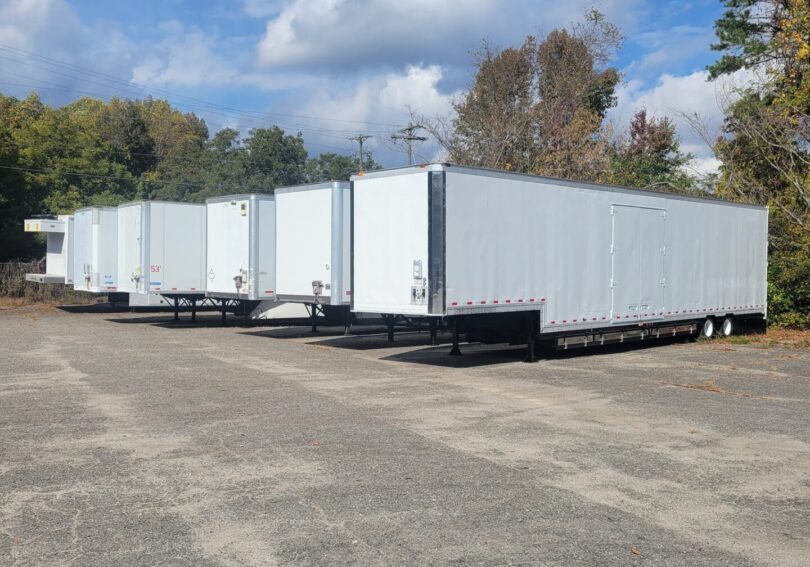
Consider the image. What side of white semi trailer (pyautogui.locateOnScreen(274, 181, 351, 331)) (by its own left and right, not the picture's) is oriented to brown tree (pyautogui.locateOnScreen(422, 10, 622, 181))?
back

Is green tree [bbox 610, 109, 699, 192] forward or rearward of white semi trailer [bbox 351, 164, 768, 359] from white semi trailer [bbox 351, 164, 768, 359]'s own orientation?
rearward

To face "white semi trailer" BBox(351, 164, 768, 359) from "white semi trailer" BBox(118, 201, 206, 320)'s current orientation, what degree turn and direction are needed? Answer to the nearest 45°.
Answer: approximately 90° to its left

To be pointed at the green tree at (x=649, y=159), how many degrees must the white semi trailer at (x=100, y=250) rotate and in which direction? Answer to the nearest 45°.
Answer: approximately 135° to its left

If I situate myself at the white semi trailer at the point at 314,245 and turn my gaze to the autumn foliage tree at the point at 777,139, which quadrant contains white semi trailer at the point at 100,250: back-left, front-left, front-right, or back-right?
back-left

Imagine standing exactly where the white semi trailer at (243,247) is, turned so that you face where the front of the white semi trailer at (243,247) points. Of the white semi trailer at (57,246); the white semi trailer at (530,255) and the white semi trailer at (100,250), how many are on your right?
2

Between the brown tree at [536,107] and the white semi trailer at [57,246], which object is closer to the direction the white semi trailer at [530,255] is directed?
the white semi trailer

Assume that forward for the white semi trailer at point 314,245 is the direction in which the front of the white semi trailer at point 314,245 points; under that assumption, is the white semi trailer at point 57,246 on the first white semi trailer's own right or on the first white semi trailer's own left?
on the first white semi trailer's own right

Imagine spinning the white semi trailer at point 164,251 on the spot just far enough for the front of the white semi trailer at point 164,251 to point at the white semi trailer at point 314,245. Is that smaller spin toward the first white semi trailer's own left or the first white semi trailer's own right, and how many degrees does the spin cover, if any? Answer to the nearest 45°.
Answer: approximately 90° to the first white semi trailer's own left

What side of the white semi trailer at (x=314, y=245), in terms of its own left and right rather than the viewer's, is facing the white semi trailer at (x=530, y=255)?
left

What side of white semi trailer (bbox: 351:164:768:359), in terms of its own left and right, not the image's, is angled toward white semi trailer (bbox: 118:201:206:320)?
right

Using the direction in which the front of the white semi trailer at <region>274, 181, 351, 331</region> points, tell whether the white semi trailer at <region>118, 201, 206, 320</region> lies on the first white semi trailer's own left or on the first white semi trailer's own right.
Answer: on the first white semi trailer's own right

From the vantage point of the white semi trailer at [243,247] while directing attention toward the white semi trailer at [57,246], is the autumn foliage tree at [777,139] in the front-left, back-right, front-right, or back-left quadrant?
back-right

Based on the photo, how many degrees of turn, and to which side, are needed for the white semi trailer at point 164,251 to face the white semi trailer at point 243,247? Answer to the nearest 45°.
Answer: approximately 90° to its left
